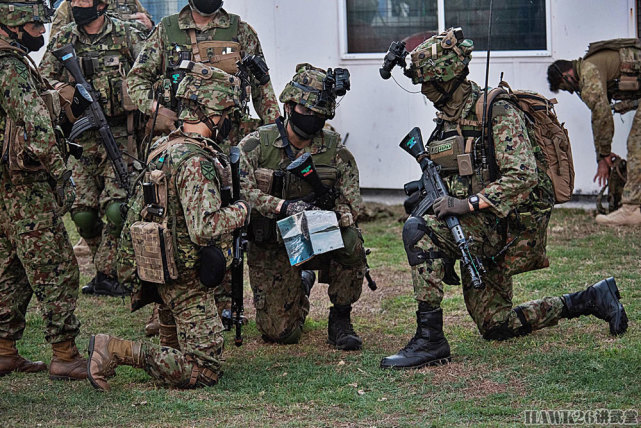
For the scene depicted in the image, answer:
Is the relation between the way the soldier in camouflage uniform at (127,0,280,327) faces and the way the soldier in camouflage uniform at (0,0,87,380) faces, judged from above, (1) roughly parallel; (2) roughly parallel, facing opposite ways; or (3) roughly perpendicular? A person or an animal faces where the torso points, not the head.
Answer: roughly perpendicular

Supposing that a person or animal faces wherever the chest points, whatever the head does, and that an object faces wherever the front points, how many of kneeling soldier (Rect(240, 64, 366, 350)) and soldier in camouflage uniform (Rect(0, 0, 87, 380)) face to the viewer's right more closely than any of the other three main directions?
1

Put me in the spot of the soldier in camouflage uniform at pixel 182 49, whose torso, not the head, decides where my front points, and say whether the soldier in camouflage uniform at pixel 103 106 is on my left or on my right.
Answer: on my right

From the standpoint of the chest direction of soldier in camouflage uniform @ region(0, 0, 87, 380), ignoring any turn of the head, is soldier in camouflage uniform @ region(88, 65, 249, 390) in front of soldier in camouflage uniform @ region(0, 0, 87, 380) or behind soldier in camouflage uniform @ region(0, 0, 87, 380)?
in front

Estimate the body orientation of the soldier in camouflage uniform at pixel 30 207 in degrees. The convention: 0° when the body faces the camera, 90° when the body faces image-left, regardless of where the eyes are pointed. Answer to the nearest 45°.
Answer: approximately 270°

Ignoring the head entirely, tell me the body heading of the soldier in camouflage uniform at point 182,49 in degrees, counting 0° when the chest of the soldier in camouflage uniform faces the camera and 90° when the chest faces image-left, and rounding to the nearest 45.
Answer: approximately 0°

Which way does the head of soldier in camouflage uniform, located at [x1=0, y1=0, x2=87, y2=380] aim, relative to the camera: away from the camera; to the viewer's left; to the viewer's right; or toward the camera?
to the viewer's right

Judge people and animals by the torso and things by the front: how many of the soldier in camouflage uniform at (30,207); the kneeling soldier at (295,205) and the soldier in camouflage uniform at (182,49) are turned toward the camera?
2

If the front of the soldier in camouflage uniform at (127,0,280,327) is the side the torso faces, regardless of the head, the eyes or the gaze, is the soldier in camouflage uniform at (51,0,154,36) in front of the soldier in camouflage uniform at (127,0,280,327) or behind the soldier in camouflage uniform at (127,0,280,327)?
behind

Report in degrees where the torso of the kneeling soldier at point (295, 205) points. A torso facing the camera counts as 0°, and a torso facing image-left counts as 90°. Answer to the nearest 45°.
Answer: approximately 0°

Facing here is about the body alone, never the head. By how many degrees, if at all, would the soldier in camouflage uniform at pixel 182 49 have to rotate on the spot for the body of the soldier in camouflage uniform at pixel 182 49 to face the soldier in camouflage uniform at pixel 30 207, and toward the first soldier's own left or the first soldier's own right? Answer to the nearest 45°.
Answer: approximately 45° to the first soldier's own right
